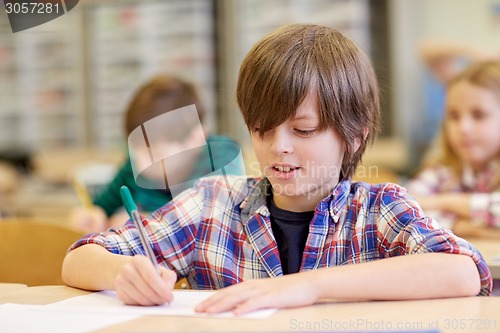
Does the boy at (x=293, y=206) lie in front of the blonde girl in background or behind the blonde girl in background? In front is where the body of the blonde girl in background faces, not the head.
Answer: in front

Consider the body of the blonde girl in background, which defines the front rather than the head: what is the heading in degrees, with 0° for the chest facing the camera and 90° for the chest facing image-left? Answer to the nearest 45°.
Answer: approximately 45°

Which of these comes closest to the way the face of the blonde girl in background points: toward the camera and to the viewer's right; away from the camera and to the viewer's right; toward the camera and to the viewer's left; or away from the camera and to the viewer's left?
toward the camera and to the viewer's left

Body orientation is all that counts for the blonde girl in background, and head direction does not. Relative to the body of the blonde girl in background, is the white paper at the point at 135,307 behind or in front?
in front

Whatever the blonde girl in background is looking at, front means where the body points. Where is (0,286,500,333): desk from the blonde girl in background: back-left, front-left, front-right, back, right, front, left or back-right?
front-left

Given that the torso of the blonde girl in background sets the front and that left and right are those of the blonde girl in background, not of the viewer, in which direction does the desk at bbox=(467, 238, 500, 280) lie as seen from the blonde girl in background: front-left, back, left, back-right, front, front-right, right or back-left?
front-left
